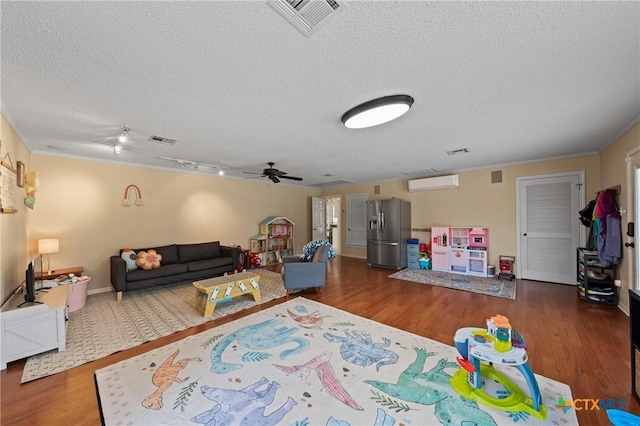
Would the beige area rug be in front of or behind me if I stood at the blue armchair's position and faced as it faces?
in front

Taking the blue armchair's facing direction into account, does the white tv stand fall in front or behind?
in front

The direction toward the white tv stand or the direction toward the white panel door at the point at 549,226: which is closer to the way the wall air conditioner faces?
the white tv stand

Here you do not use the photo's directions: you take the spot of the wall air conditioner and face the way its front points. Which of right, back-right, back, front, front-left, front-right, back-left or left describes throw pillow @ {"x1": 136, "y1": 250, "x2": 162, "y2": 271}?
front

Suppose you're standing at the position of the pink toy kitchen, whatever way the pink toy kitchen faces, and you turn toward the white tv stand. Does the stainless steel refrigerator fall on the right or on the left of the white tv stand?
right

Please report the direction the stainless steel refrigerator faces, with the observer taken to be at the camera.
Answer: facing the viewer and to the left of the viewer

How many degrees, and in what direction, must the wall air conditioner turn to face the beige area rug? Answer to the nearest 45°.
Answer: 0° — it already faces it

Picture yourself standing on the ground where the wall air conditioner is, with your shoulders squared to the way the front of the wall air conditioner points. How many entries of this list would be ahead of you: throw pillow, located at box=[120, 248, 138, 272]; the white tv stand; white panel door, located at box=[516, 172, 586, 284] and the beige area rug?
3

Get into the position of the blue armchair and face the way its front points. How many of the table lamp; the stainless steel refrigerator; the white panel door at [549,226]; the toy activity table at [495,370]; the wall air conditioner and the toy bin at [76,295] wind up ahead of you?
2

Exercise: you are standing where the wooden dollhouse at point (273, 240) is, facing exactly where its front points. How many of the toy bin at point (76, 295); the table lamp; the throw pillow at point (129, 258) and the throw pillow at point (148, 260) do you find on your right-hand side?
4

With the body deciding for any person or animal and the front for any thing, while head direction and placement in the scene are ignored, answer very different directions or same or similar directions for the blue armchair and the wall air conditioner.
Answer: same or similar directions

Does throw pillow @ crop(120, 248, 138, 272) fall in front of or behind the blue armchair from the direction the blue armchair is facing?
in front

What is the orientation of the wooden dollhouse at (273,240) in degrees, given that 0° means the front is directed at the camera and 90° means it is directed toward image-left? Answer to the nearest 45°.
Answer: approximately 315°

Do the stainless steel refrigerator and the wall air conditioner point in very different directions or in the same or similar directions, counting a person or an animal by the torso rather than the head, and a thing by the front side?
same or similar directions

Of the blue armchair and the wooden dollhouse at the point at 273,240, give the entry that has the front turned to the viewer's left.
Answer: the blue armchair
